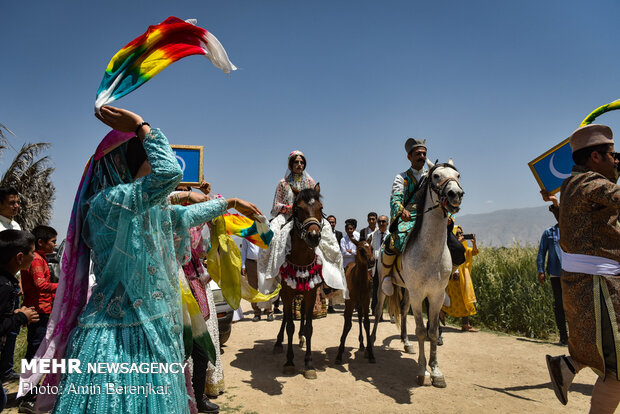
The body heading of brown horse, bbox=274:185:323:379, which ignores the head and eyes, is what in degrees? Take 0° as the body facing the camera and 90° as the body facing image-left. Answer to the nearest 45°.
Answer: approximately 0°

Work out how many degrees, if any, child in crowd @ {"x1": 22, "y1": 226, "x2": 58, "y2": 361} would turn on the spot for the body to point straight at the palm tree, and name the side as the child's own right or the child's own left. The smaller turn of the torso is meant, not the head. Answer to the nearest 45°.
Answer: approximately 90° to the child's own left

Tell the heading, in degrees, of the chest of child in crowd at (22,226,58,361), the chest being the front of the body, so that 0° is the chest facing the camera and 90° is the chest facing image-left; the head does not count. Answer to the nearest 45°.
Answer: approximately 270°

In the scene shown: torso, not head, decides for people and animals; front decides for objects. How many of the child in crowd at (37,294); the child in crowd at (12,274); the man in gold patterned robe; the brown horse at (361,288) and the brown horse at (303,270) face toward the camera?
2

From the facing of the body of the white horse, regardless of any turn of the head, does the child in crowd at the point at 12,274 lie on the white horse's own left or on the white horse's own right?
on the white horse's own right

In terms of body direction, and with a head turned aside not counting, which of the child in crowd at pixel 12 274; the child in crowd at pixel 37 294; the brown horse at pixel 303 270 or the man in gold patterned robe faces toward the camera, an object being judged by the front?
the brown horse

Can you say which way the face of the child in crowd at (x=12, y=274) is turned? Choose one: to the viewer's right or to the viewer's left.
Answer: to the viewer's right
